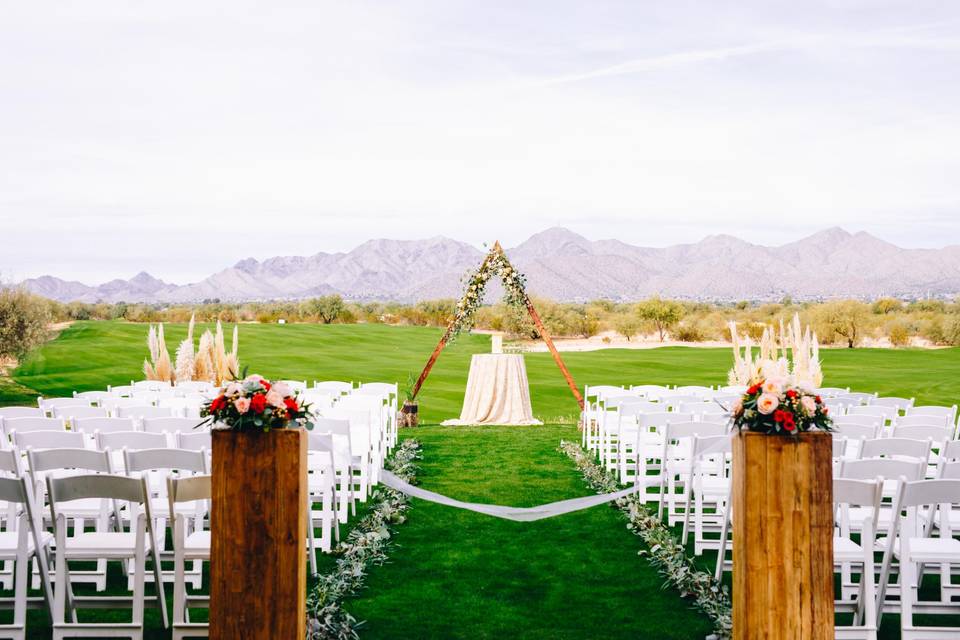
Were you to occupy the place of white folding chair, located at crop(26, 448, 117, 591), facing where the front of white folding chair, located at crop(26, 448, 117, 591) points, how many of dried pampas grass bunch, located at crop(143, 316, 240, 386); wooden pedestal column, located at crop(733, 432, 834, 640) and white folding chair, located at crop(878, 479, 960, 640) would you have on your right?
2

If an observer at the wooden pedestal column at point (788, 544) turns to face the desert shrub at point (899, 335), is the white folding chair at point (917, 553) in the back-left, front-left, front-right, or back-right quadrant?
front-right

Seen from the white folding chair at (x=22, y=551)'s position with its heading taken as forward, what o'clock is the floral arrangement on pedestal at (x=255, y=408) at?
The floral arrangement on pedestal is roughly at 3 o'clock from the white folding chair.

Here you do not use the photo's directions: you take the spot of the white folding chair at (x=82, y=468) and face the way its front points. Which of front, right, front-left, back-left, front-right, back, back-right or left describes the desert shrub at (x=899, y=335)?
front

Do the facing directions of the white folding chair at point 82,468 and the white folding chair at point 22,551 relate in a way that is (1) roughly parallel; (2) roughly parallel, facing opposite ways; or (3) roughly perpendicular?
roughly parallel

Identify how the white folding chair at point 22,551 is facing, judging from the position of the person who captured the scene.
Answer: facing away from the viewer and to the right of the viewer

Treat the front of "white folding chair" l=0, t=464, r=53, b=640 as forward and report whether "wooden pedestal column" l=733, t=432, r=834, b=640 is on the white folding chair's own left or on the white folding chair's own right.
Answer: on the white folding chair's own right

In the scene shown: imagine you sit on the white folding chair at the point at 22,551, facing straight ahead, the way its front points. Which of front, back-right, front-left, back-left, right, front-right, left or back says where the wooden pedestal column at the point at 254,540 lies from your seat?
right

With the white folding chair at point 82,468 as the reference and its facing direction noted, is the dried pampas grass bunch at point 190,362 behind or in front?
in front

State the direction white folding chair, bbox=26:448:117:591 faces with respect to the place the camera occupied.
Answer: facing away from the viewer and to the right of the viewer

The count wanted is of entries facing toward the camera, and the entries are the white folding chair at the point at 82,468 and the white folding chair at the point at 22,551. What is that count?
0

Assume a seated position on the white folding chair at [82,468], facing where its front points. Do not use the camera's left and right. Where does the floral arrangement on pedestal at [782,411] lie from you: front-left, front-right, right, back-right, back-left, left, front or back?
right

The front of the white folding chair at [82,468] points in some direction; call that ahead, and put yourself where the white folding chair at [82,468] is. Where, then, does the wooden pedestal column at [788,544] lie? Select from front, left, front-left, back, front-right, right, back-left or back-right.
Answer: right

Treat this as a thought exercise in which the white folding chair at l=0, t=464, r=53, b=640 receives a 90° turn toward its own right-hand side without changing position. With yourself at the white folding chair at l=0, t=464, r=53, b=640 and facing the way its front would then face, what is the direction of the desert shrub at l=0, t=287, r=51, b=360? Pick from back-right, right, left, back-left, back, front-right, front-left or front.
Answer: back-left
